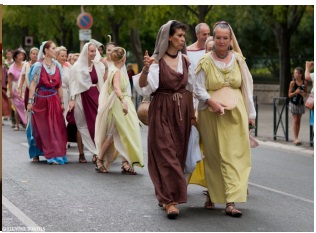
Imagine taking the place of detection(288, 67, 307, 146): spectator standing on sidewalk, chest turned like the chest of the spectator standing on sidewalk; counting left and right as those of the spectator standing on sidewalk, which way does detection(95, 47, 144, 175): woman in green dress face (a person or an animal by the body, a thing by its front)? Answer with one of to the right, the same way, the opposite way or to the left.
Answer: to the left

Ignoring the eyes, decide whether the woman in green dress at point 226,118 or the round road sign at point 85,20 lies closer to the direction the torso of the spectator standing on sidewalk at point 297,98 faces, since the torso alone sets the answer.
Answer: the woman in green dress

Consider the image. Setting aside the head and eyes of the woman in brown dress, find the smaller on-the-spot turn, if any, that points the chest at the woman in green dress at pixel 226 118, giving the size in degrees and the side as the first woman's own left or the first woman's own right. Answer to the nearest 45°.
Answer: approximately 45° to the first woman's own left

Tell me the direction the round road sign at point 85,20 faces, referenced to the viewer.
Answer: facing the viewer

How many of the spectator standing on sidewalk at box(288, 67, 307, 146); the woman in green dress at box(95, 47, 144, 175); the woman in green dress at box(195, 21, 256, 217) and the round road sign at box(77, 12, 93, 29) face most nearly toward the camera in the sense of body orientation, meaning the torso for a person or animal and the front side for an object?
3

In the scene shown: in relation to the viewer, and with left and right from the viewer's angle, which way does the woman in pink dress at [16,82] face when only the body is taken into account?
facing the viewer and to the right of the viewer
